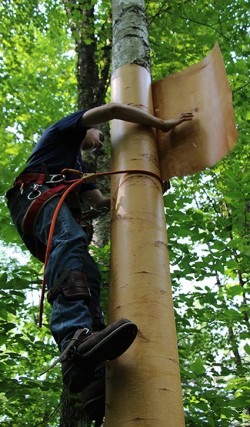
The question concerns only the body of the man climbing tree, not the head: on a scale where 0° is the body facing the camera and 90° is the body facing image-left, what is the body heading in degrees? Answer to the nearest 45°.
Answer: approximately 270°
